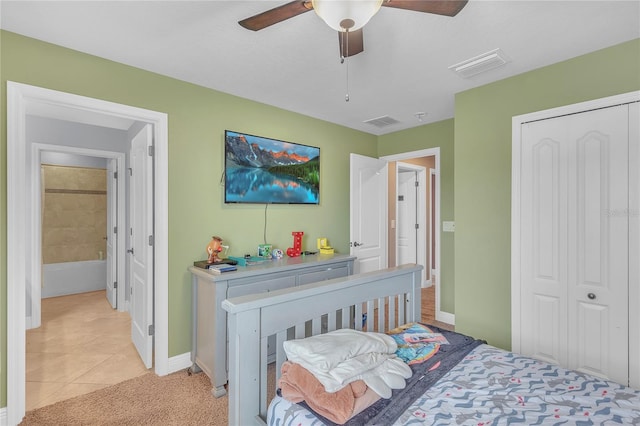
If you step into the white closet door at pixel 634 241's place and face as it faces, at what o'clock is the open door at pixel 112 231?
The open door is roughly at 1 o'clock from the white closet door.

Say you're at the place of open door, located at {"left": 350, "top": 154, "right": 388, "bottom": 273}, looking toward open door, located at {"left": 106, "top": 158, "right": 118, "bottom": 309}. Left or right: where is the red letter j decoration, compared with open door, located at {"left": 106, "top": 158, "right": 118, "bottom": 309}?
left

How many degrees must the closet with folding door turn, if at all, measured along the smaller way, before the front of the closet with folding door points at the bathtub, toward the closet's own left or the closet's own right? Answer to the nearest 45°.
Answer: approximately 45° to the closet's own right

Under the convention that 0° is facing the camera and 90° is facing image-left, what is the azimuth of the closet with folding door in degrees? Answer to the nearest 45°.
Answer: approximately 45°

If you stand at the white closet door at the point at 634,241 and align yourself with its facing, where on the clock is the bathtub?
The bathtub is roughly at 1 o'clock from the white closet door.

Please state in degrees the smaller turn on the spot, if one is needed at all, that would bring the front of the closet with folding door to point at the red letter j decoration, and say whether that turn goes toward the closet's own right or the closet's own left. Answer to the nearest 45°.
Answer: approximately 45° to the closet's own right

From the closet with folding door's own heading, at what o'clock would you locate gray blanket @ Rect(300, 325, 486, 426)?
The gray blanket is roughly at 11 o'clock from the closet with folding door.

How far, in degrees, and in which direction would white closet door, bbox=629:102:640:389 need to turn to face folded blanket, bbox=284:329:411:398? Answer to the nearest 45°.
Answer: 0° — it already faces it

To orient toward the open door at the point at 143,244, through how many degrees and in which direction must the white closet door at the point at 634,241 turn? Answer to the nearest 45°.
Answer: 0° — it already faces it

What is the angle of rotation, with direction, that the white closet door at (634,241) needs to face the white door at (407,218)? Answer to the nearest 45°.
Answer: approximately 90° to its right
